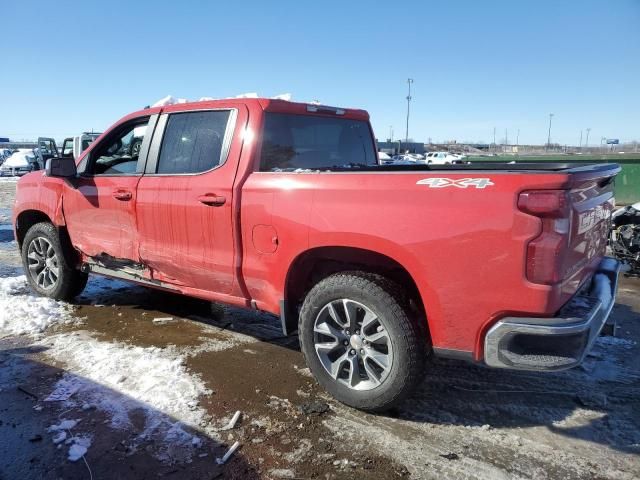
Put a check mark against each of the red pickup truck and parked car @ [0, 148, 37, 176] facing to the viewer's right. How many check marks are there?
0

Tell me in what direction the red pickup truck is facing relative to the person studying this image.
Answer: facing away from the viewer and to the left of the viewer

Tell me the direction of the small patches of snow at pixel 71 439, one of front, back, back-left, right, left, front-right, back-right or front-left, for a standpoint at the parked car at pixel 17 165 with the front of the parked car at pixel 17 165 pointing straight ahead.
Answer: front-left

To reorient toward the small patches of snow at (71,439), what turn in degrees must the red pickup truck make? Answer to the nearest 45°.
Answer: approximately 45° to its left

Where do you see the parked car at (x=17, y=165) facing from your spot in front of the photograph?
facing the viewer and to the left of the viewer

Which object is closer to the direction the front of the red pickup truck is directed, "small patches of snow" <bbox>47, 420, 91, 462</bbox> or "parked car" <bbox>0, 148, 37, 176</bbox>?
the parked car

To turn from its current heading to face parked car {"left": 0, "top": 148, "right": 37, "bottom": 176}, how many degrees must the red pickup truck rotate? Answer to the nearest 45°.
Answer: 0° — it already faces it
